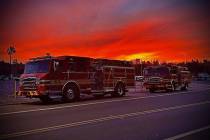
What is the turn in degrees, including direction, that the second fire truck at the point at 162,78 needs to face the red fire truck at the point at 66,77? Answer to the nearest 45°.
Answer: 0° — it already faces it

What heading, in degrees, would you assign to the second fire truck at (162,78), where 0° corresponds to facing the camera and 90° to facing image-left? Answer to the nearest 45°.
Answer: approximately 45°

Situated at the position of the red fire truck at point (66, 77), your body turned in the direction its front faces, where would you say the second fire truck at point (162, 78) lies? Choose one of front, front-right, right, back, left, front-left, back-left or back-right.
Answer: back

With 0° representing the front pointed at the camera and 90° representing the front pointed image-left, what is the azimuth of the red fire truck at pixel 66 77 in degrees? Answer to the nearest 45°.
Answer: approximately 45°
